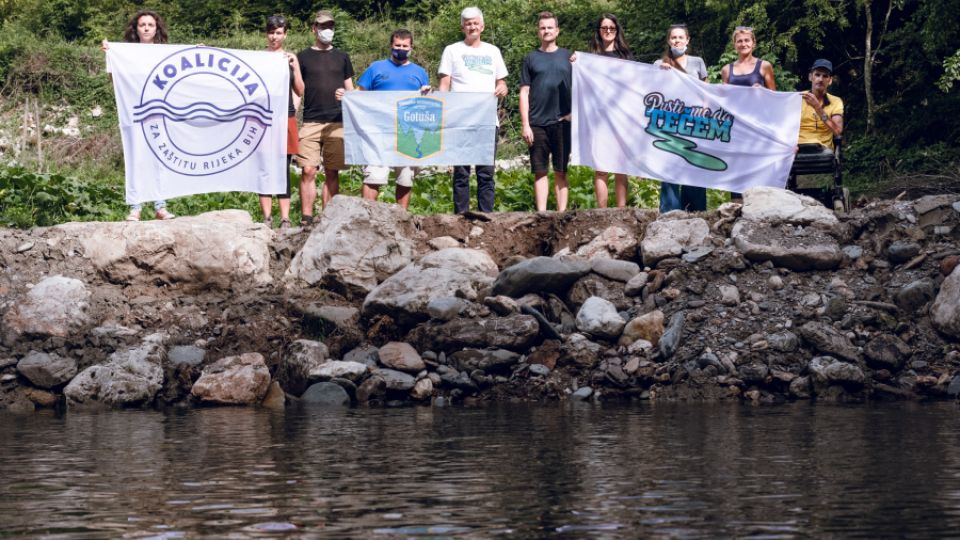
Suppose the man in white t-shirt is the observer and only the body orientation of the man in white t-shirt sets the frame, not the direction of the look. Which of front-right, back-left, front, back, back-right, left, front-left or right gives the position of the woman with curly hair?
right

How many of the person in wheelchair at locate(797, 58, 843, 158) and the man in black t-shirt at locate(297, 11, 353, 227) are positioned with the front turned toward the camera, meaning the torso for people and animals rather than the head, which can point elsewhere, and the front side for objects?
2

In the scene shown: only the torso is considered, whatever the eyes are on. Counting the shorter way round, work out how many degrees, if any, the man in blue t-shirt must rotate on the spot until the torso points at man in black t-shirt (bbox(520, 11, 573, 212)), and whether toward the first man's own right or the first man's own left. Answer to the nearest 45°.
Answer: approximately 90° to the first man's own left

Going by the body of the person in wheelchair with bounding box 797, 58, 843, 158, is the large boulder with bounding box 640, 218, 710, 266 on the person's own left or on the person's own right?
on the person's own right

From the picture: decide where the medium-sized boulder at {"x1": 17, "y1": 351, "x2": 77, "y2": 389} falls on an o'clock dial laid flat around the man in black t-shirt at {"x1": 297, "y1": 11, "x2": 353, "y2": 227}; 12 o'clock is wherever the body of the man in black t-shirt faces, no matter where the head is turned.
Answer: The medium-sized boulder is roughly at 2 o'clock from the man in black t-shirt.

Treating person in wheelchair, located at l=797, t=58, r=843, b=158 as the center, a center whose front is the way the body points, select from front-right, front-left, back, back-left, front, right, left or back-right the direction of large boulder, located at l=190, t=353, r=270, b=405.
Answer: front-right
